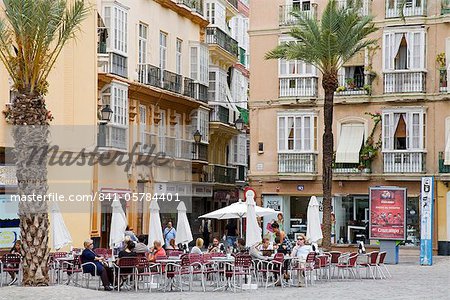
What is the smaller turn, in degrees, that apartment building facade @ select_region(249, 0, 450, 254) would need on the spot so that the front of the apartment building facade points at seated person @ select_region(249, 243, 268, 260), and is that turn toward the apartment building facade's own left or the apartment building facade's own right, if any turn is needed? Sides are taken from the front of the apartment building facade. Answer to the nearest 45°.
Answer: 0° — it already faces them

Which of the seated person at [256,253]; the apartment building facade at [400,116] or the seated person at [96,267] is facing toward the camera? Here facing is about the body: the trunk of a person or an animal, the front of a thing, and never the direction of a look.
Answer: the apartment building facade

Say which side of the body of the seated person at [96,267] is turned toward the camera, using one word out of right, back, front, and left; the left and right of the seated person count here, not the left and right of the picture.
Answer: right

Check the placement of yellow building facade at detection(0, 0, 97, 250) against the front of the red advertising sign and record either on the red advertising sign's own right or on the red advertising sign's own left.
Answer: on the red advertising sign's own right

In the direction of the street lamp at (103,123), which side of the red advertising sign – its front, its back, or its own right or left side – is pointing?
right

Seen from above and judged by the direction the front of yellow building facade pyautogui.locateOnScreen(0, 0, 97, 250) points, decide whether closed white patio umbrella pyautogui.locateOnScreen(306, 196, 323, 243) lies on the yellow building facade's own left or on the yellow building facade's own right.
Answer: on the yellow building facade's own left

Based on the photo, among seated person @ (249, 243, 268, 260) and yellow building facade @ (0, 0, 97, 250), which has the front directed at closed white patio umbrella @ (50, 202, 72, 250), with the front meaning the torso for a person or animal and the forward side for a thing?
the yellow building facade
